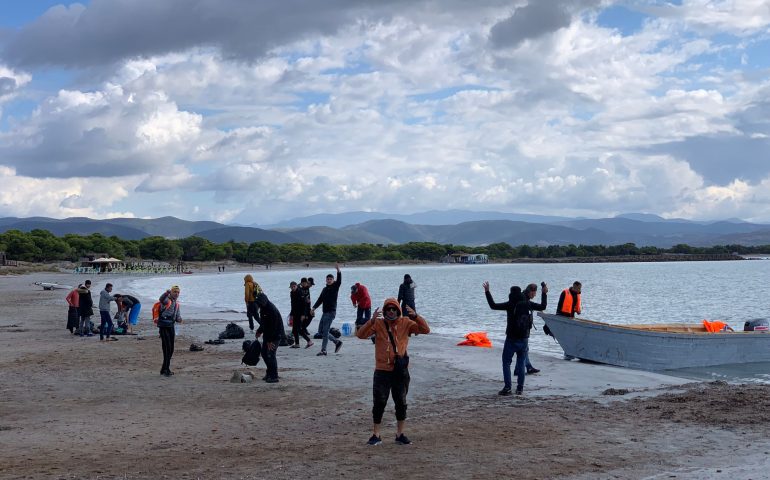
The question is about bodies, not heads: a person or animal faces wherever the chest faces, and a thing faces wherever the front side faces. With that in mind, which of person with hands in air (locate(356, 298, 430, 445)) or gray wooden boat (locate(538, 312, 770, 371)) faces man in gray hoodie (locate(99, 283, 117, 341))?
the gray wooden boat

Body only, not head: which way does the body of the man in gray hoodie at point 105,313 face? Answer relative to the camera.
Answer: to the viewer's right

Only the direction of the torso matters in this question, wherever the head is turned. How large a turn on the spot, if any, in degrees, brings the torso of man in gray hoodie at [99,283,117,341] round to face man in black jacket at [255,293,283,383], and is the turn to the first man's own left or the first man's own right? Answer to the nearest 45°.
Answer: approximately 90° to the first man's own right

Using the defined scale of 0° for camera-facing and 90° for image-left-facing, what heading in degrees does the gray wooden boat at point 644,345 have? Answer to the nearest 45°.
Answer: approximately 90°

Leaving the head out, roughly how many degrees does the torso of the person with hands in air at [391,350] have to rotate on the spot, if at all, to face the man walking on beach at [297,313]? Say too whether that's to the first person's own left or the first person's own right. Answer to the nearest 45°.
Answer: approximately 180°

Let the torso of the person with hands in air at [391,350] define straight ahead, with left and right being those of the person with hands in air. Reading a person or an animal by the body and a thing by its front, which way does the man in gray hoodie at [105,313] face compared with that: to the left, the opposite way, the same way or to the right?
to the left

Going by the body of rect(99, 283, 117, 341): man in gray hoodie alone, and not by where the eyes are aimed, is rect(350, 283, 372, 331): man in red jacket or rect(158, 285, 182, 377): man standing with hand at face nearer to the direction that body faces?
the man in red jacket

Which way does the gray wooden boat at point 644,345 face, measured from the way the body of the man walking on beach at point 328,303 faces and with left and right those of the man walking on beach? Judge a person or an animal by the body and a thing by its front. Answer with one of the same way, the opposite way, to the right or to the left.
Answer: to the right

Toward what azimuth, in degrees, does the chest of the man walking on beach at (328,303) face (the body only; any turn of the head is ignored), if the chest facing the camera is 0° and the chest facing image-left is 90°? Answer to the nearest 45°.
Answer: approximately 45°

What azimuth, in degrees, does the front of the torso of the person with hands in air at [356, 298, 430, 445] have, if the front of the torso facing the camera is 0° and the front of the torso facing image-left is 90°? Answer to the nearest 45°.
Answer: approximately 0°

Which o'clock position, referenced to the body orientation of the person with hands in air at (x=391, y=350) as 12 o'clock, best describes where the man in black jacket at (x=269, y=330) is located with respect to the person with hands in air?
The man in black jacket is roughly at 5 o'clock from the person with hands in air.

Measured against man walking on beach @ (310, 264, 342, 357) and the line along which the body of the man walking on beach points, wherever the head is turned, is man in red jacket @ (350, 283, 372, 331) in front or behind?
behind

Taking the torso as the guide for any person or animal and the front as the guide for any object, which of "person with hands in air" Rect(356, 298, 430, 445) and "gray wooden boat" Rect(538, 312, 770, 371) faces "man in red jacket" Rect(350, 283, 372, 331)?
the gray wooden boat
